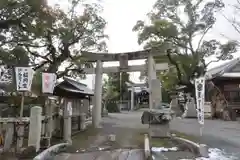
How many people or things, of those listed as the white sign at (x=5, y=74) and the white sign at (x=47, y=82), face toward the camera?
2

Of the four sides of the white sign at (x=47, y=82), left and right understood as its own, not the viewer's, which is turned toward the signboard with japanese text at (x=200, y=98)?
left

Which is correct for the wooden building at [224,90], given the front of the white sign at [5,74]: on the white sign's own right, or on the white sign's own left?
on the white sign's own left

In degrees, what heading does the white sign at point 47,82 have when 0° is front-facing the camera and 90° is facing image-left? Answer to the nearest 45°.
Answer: approximately 0°
